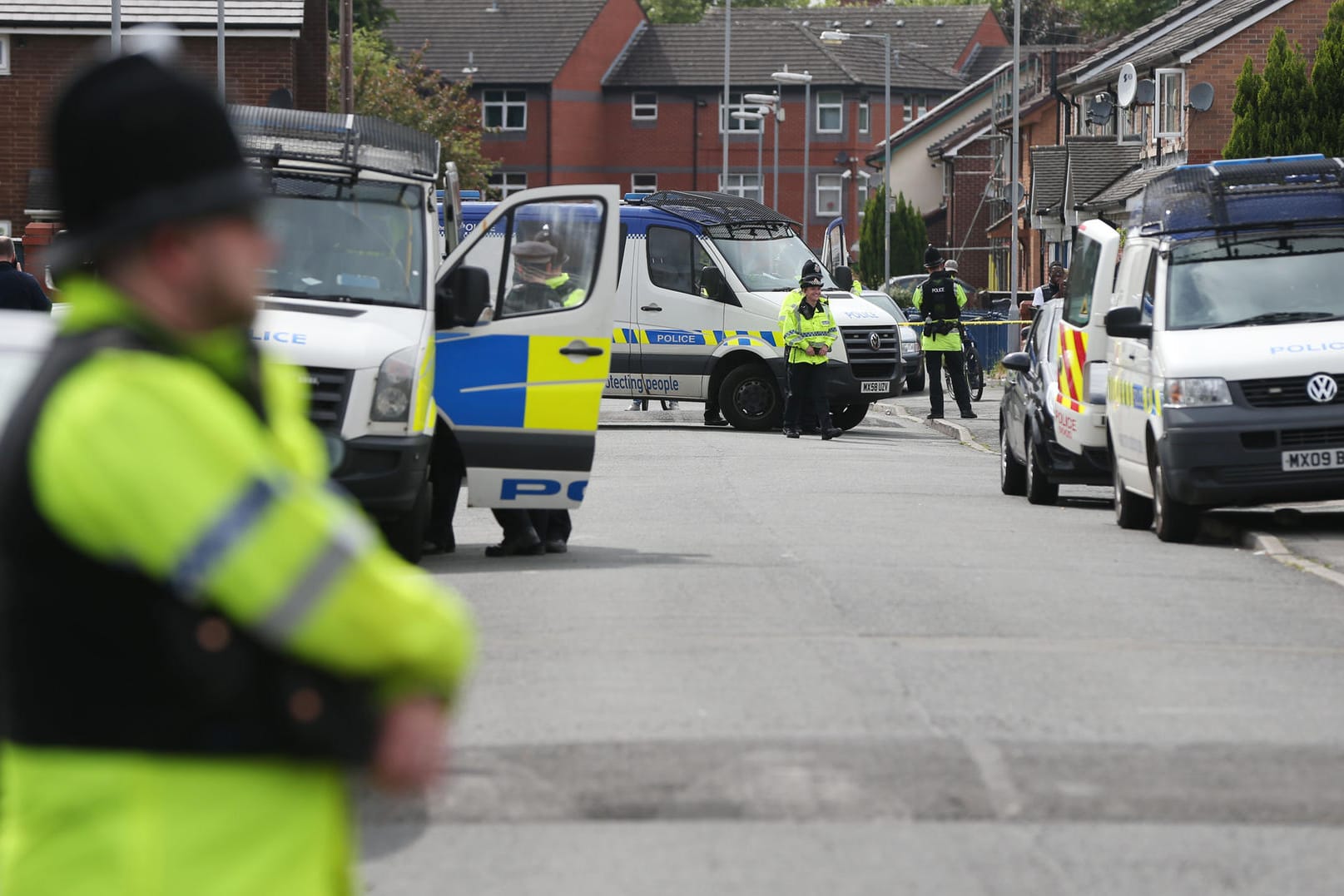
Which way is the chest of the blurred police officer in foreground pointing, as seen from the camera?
to the viewer's right

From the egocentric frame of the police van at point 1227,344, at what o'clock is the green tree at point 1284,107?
The green tree is roughly at 6 o'clock from the police van.

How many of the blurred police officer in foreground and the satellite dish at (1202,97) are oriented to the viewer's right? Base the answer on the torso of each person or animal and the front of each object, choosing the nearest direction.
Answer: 1

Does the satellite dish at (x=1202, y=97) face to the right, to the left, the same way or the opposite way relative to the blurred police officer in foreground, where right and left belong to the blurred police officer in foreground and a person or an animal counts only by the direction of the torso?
the opposite way

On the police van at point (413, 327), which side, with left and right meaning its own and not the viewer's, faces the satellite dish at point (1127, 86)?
back

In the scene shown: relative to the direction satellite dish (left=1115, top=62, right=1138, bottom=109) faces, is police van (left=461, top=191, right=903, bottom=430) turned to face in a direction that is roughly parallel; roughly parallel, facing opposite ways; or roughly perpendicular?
roughly perpendicular

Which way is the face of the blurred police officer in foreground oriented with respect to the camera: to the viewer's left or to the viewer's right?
to the viewer's right

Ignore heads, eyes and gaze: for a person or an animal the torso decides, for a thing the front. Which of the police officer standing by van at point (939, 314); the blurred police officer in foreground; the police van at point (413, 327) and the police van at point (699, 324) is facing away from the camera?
the police officer standing by van

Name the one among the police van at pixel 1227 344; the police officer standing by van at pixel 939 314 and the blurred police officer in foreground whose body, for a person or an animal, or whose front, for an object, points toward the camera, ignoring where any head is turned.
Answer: the police van

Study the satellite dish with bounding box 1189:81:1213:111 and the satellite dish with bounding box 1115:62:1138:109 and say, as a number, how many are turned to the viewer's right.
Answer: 0
